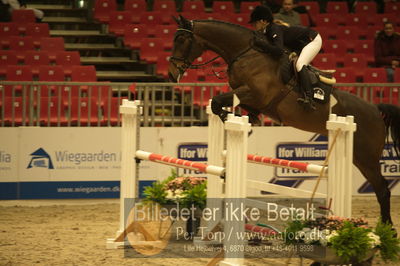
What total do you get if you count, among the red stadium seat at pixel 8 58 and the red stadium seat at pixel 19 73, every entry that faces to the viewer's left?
0

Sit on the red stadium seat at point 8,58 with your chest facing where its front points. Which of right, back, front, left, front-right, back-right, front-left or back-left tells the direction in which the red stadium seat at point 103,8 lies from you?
back-left

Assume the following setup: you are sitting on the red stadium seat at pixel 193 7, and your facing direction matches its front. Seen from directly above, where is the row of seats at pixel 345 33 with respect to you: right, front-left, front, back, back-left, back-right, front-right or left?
left

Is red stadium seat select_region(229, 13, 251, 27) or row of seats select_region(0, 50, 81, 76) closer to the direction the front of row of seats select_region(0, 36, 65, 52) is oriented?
the row of seats

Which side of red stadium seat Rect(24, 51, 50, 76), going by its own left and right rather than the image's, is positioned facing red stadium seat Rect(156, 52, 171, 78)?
left

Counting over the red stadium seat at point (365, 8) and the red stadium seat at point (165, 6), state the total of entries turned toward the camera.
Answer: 2

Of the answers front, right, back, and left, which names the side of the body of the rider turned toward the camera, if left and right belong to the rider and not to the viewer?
left

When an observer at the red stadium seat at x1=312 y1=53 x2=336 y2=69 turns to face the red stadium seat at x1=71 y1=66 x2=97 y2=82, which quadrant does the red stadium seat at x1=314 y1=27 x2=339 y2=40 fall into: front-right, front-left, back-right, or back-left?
back-right

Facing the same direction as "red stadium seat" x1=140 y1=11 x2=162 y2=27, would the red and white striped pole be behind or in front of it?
in front
